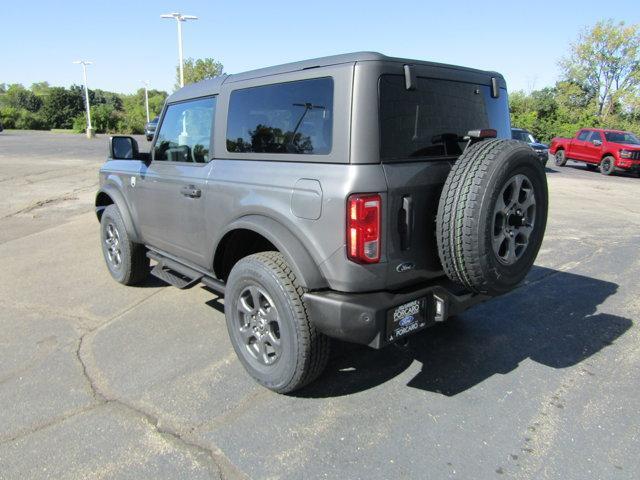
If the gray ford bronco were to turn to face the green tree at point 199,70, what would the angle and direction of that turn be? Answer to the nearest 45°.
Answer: approximately 45° to its right

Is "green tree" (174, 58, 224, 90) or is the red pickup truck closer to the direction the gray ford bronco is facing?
the green tree

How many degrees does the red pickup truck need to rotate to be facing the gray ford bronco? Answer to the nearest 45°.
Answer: approximately 45° to its right

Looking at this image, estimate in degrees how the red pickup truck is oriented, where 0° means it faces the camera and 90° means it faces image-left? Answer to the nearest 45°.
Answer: approximately 315°

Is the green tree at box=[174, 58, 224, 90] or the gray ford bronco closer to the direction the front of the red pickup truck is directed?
the gray ford bronco

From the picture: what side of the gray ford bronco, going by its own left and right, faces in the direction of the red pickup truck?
right

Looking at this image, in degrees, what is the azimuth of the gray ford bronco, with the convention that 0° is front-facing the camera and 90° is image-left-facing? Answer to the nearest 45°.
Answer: approximately 135°
